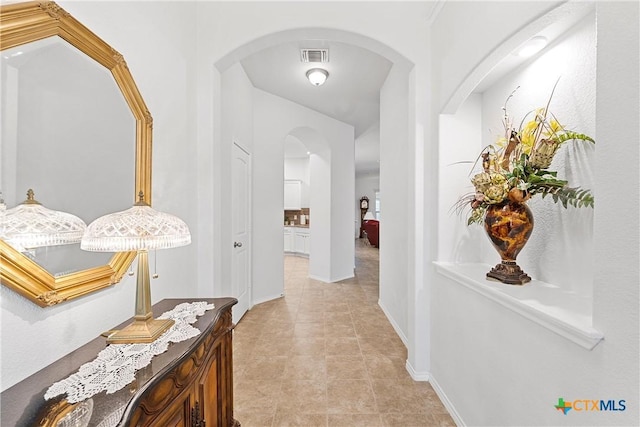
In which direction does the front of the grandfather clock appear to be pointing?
toward the camera

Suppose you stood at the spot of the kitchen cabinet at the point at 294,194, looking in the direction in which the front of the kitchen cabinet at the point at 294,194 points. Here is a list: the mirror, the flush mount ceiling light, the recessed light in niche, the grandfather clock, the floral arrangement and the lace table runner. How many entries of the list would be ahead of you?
5

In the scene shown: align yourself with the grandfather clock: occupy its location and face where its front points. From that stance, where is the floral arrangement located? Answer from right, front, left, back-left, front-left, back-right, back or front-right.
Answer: front

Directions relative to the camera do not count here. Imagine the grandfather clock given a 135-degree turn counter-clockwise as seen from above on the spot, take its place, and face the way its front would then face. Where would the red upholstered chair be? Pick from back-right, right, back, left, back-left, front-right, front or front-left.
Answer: back-right

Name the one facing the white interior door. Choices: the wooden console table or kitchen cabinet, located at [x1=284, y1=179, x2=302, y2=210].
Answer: the kitchen cabinet

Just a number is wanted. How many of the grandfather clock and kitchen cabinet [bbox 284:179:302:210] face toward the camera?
2

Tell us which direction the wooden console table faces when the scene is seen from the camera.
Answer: facing the viewer and to the right of the viewer

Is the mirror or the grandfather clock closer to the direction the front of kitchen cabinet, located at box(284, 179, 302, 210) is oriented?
the mirror

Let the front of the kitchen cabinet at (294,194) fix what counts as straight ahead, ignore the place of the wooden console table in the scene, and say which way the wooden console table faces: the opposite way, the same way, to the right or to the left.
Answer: to the left

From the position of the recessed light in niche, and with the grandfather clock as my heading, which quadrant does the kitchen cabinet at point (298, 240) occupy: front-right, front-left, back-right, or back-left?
front-left

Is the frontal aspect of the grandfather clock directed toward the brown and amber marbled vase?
yes

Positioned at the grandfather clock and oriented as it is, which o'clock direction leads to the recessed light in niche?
The recessed light in niche is roughly at 12 o'clock from the grandfather clock.

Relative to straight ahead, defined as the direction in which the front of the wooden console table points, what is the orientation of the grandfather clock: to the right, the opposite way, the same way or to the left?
to the right

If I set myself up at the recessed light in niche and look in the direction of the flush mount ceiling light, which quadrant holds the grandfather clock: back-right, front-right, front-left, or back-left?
front-right

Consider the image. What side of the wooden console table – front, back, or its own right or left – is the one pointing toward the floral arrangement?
front

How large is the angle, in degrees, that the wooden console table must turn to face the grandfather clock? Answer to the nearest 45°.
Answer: approximately 90° to its left

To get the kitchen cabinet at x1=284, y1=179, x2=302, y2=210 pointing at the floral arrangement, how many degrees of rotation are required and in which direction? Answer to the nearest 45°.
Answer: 0° — it already faces it
